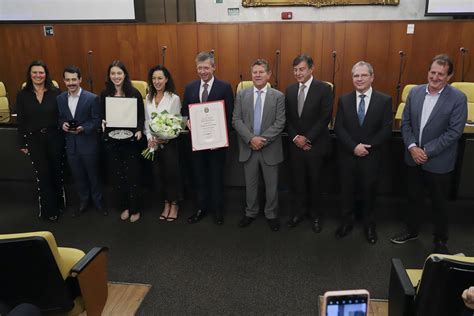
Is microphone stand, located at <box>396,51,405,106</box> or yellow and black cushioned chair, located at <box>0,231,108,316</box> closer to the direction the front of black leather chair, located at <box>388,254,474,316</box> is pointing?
the microphone stand

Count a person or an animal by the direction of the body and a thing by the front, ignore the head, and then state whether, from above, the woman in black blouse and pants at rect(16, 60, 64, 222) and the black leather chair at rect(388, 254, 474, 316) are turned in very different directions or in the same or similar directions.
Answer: very different directions

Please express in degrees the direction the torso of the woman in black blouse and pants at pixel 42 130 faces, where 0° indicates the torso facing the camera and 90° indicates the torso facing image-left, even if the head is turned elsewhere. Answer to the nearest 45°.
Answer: approximately 0°

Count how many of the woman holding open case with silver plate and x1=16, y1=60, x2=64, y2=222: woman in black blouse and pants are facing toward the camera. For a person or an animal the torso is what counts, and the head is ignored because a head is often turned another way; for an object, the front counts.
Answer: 2

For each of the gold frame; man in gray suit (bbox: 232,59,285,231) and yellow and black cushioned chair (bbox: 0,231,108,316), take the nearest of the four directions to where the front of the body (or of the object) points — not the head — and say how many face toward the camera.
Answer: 2

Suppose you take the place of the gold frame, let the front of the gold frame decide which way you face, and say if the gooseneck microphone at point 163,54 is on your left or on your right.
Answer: on your right

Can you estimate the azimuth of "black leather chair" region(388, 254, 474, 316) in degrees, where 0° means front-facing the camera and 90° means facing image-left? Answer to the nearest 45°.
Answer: approximately 135°

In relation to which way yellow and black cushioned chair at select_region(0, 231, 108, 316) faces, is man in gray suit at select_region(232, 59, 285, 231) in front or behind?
in front

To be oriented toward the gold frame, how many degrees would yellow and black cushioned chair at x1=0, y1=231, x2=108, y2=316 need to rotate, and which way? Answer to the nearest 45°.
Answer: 0° — it already faces it

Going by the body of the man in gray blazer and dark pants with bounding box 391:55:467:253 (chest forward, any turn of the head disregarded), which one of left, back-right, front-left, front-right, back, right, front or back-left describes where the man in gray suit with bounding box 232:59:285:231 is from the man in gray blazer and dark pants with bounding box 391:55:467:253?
front-right
